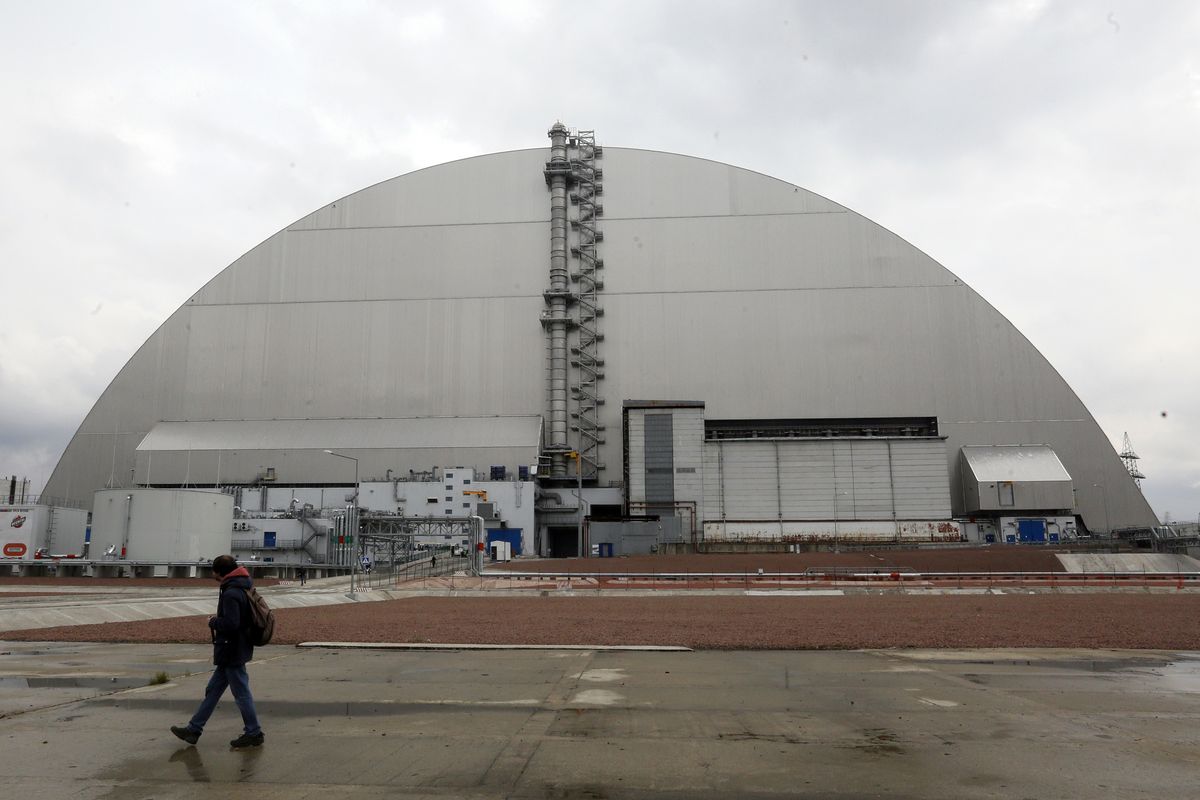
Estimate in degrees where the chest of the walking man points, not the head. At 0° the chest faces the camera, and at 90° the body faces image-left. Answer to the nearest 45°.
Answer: approximately 90°

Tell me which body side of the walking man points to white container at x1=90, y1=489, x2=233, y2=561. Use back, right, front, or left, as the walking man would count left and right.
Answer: right
